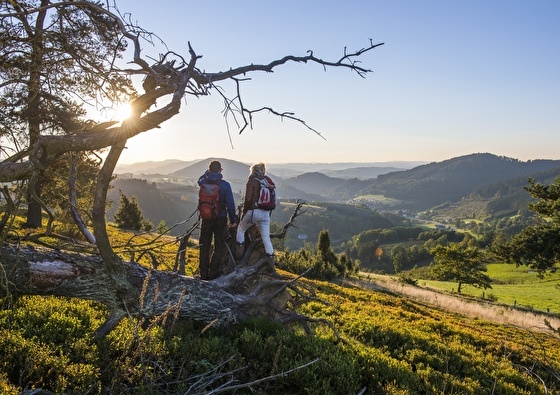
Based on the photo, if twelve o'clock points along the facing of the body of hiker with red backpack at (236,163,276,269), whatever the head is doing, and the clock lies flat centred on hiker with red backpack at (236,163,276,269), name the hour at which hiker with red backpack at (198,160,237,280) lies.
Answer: hiker with red backpack at (198,160,237,280) is roughly at 10 o'clock from hiker with red backpack at (236,163,276,269).

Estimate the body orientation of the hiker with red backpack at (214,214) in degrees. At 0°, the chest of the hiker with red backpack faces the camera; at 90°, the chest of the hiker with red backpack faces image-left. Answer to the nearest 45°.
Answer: approximately 225°

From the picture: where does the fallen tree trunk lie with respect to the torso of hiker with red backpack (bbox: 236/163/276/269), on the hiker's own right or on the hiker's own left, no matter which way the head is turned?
on the hiker's own left

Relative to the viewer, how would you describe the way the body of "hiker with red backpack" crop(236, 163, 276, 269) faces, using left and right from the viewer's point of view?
facing away from the viewer and to the left of the viewer

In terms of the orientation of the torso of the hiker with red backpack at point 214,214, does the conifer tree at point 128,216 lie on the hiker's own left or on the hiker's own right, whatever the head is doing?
on the hiker's own left

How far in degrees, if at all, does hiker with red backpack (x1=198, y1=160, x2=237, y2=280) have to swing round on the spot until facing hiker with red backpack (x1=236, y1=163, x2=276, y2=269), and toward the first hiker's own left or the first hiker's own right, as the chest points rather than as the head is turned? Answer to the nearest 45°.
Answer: approximately 45° to the first hiker's own right

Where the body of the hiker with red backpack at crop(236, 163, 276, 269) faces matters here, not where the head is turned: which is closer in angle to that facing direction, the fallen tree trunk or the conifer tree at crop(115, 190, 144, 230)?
the conifer tree
